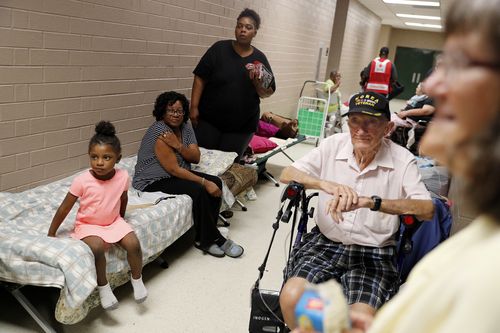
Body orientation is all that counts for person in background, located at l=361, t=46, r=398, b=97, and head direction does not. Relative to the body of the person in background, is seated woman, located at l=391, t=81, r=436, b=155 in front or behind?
behind

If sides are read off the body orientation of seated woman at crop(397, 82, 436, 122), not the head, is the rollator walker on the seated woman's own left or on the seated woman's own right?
on the seated woman's own left

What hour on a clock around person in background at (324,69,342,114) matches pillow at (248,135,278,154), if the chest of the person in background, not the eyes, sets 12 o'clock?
The pillow is roughly at 2 o'clock from the person in background.

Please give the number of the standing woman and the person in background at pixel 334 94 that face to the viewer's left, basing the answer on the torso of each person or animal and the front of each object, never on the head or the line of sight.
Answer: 0

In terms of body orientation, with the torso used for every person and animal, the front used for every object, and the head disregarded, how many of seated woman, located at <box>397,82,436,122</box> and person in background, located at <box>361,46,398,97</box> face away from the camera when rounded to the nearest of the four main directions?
1

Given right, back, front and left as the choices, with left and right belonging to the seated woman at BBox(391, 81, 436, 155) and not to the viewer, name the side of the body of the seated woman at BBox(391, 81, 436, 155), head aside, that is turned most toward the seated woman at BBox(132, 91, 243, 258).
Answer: front

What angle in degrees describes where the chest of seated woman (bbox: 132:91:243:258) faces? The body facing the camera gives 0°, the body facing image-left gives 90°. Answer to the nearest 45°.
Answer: approximately 315°

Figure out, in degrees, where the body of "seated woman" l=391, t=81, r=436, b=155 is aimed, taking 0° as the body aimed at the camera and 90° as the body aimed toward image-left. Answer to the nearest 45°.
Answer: approximately 45°

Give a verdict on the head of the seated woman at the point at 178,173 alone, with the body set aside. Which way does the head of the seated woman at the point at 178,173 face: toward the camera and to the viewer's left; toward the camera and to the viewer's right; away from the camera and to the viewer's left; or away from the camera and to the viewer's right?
toward the camera and to the viewer's right

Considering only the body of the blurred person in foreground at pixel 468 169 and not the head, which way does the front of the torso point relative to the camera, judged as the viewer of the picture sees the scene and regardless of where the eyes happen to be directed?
to the viewer's left

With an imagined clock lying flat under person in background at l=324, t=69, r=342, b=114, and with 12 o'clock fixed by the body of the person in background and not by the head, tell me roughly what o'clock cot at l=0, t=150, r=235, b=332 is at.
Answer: The cot is roughly at 2 o'clock from the person in background.

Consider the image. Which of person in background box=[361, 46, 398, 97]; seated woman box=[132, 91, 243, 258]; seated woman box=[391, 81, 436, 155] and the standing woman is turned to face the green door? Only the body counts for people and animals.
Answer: the person in background

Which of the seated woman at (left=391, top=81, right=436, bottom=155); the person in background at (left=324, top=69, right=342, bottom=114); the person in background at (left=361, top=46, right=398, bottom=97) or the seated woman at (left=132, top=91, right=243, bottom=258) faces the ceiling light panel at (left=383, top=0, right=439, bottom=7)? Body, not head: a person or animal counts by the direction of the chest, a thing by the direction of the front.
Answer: the person in background at (left=361, top=46, right=398, bottom=97)

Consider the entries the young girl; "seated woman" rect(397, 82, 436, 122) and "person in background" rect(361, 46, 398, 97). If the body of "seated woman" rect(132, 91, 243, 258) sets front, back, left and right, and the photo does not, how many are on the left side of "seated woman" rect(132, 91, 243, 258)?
2

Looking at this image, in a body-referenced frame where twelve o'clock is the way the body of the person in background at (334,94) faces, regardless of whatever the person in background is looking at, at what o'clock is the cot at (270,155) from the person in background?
The cot is roughly at 2 o'clock from the person in background.

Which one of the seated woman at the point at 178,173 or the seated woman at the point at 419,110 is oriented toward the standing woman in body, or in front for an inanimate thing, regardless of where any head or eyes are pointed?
the seated woman at the point at 419,110
